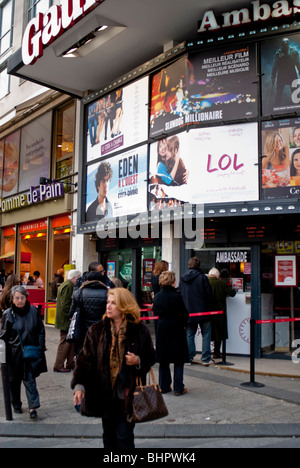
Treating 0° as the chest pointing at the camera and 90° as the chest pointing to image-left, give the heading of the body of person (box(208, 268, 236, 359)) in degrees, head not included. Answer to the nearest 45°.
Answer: approximately 225°

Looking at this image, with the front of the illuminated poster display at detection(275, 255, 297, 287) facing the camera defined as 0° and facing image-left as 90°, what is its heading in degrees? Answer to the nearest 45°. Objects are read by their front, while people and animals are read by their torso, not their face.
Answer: approximately 0°

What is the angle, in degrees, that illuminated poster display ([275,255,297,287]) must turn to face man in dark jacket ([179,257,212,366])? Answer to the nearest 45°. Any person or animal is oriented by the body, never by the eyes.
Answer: approximately 45° to its right

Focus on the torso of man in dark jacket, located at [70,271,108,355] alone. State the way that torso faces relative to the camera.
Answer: away from the camera

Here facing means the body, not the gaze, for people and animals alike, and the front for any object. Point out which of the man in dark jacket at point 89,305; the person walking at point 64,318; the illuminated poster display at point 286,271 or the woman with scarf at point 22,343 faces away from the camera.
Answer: the man in dark jacket
